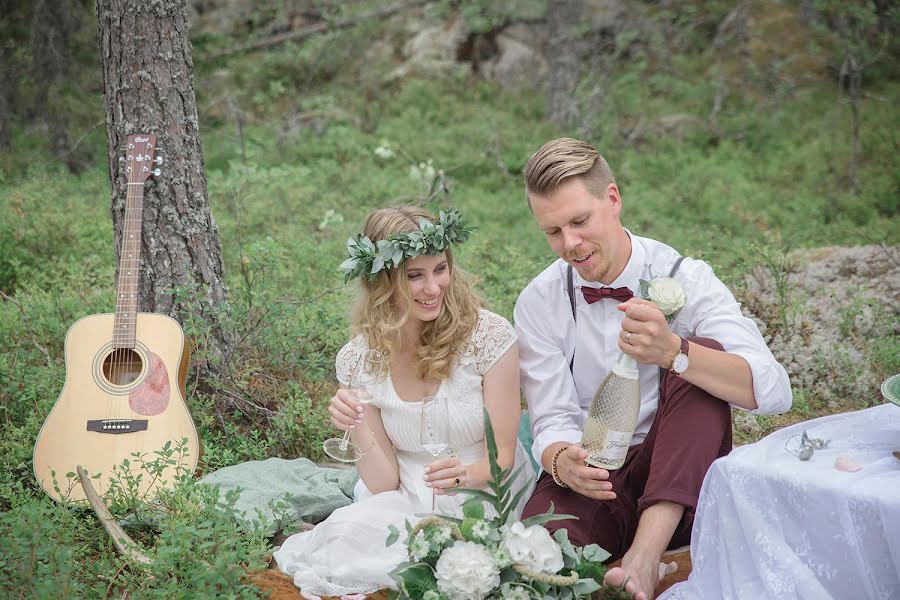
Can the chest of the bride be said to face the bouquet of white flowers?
yes

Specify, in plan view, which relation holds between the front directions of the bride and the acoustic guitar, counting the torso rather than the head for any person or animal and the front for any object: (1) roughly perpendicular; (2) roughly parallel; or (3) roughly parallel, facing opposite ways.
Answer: roughly parallel

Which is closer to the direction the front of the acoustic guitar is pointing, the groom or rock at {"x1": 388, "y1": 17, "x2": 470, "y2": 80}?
the groom

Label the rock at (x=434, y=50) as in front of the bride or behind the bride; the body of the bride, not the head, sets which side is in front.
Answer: behind

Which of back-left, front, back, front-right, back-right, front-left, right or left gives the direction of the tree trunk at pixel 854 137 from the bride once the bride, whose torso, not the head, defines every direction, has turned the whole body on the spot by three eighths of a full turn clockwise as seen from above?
right

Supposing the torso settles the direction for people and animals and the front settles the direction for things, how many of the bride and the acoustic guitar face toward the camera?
2

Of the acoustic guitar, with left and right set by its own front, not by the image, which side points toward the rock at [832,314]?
left

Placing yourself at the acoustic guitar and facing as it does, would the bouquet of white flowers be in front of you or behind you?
in front

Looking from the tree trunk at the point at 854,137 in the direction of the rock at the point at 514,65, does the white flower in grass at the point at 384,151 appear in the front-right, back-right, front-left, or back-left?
front-left

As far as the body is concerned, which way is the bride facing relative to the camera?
toward the camera

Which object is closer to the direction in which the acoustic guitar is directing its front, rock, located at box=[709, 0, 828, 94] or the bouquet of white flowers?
the bouquet of white flowers

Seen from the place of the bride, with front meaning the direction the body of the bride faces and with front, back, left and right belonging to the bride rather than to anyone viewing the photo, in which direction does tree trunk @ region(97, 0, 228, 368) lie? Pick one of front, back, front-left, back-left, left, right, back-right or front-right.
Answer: back-right

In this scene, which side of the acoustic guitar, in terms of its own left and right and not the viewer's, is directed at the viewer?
front

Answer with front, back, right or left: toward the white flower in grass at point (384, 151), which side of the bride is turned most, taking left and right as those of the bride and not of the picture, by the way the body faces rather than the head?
back
